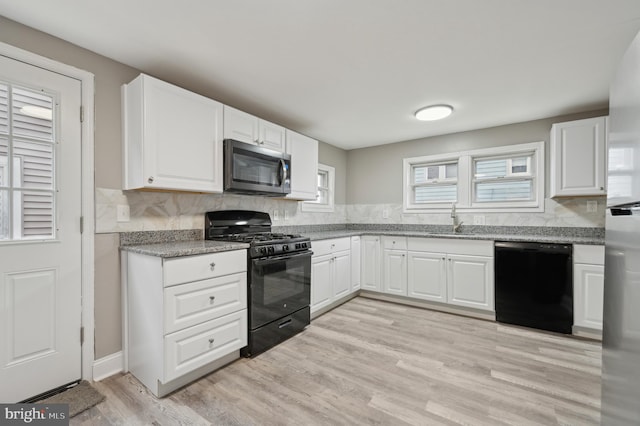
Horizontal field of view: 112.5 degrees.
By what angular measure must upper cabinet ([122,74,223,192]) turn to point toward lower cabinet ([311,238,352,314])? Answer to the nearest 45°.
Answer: approximately 45° to its left

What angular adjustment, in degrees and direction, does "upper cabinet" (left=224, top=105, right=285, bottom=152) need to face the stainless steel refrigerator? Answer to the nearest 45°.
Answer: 0° — it already faces it

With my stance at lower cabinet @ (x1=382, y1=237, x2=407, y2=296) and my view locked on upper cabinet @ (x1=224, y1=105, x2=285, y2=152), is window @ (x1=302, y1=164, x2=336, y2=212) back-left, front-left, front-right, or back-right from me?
front-right

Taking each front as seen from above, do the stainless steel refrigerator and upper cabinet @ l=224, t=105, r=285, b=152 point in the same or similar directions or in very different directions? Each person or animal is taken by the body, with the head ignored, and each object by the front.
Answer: very different directions

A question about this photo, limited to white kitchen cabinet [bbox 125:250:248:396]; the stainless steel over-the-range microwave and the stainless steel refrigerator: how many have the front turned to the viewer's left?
1

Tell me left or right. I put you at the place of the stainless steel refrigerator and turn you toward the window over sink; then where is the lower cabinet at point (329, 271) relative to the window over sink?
left

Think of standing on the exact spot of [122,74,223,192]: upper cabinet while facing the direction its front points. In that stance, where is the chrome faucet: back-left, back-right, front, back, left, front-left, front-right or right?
front-left

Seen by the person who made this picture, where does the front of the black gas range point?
facing the viewer and to the right of the viewer

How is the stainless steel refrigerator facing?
to the viewer's left

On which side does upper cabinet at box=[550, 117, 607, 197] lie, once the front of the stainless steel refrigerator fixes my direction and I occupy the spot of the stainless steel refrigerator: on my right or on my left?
on my right

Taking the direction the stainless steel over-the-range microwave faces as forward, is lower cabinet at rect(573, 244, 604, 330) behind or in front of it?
in front
